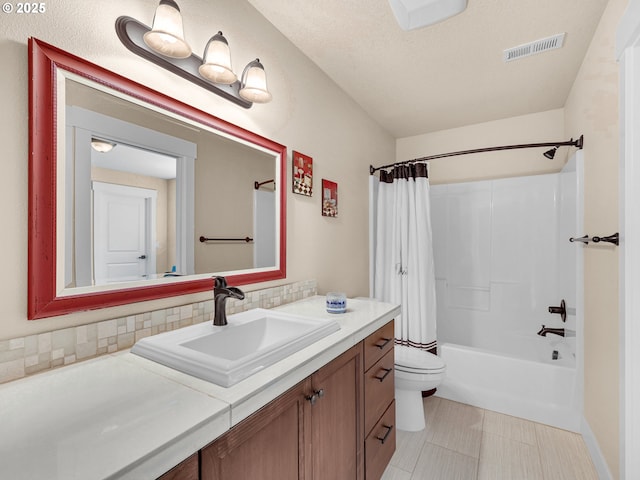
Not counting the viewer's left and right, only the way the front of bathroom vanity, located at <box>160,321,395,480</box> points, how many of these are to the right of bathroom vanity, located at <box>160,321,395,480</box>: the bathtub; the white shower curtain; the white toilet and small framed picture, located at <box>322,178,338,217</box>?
0

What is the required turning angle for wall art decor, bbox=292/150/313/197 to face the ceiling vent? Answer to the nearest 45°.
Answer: approximately 45° to its left

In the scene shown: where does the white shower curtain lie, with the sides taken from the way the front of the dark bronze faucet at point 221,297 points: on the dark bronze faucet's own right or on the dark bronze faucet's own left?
on the dark bronze faucet's own left

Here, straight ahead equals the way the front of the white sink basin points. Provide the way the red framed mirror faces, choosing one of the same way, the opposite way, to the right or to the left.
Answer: the same way

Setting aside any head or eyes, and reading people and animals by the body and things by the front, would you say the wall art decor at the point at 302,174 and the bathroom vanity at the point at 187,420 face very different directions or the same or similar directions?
same or similar directions

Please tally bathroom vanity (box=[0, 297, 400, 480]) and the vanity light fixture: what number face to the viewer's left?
0

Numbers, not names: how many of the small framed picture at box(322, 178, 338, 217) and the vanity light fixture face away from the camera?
0

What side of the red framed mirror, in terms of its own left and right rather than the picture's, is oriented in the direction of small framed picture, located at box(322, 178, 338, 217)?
left

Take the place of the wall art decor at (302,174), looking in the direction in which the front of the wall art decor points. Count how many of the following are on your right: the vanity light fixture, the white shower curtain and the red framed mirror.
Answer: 2

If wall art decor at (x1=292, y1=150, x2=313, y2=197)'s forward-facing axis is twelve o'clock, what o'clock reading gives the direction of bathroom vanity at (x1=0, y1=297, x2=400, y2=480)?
The bathroom vanity is roughly at 2 o'clock from the wall art decor.

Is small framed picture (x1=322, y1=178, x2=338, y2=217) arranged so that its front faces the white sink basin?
no

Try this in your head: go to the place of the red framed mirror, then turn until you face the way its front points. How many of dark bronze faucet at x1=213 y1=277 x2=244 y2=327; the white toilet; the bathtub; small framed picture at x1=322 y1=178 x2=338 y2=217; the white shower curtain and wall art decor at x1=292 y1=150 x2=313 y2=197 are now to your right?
0

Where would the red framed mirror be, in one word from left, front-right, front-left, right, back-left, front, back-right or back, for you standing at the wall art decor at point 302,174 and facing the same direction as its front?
right

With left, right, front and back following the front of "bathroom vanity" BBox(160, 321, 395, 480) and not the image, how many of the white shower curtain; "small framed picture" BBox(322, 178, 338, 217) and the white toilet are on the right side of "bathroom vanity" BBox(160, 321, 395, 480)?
0

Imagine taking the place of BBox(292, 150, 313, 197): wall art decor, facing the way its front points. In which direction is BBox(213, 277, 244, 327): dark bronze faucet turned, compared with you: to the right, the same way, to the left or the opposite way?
the same way

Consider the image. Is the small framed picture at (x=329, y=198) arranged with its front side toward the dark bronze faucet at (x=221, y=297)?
no

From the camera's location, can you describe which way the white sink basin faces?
facing the viewer and to the right of the viewer
